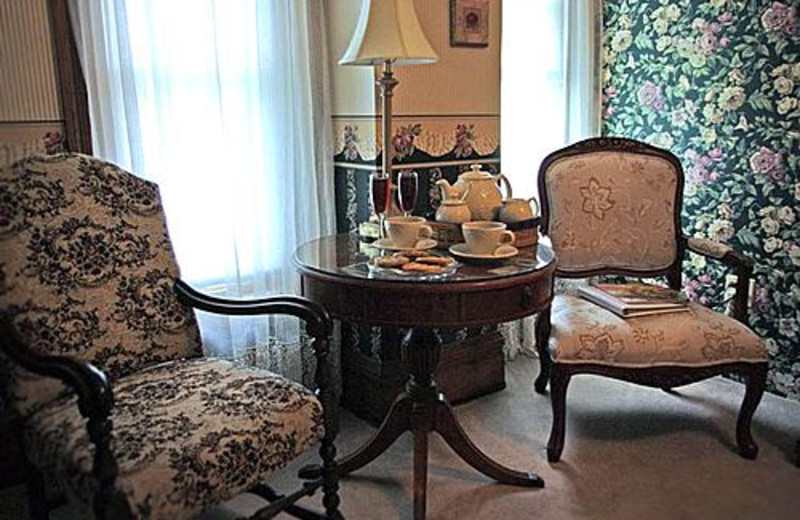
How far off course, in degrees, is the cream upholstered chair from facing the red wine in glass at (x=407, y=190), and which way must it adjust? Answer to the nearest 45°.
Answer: approximately 45° to its right

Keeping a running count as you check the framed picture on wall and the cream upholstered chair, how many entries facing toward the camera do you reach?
2

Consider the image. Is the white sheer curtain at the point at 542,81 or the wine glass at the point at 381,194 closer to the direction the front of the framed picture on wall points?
the wine glass

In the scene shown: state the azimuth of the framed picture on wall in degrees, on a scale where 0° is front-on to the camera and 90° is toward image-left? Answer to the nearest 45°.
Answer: approximately 0°

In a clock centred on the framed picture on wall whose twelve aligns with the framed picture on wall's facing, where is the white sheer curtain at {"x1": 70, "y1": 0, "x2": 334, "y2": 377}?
The white sheer curtain is roughly at 2 o'clock from the framed picture on wall.

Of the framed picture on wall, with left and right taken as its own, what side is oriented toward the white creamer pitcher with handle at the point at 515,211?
front

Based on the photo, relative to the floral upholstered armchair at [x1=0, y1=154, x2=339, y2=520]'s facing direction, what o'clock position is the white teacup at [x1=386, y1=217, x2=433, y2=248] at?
The white teacup is roughly at 10 o'clock from the floral upholstered armchair.

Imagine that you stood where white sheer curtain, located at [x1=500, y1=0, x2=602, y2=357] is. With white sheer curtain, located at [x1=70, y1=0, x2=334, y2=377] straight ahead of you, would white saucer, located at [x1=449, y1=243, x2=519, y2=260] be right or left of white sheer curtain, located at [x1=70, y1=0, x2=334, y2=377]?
left

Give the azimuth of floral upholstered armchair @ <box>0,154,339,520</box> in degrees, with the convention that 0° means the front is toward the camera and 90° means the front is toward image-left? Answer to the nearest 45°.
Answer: approximately 315°

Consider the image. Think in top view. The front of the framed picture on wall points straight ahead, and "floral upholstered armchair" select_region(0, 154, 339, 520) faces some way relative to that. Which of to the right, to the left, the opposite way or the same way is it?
to the left

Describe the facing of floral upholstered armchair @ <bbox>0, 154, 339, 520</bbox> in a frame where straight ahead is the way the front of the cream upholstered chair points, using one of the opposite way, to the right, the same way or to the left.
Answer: to the left

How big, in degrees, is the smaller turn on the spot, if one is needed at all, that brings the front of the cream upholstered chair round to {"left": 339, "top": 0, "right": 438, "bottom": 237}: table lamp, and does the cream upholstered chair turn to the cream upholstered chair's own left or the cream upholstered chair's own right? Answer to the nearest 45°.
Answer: approximately 45° to the cream upholstered chair's own right

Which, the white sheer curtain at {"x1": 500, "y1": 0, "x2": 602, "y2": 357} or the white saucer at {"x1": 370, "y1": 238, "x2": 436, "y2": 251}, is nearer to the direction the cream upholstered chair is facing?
the white saucer
